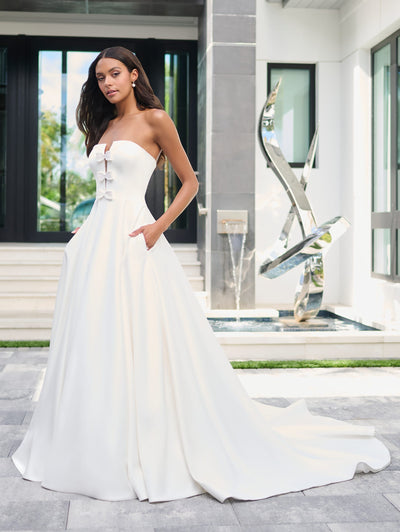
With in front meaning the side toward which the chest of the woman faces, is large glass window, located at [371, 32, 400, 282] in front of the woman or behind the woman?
behind

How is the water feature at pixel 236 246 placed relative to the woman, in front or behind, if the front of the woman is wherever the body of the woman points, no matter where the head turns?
behind

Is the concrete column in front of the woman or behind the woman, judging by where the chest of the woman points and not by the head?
behind

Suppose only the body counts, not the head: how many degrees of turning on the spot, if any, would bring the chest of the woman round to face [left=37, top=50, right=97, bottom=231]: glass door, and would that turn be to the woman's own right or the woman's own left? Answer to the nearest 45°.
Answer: approximately 135° to the woman's own right

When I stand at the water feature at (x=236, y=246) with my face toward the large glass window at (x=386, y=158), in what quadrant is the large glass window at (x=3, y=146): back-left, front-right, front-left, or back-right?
back-left

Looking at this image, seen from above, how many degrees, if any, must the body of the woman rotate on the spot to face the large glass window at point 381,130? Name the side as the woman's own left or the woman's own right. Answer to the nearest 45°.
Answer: approximately 180°

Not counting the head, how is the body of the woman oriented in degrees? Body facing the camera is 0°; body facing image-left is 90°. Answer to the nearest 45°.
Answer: approximately 45°
